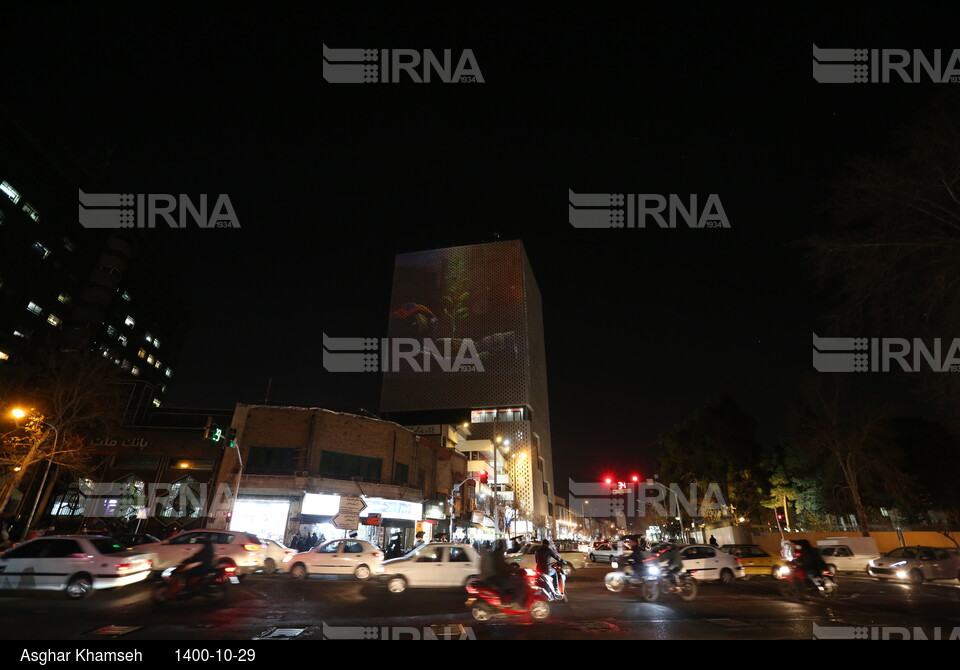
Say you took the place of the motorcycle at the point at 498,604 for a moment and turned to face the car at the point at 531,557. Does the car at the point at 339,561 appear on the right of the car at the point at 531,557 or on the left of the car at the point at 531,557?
left

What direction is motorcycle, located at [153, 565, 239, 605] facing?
to the viewer's left

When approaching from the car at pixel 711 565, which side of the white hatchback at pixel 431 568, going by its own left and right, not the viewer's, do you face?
back

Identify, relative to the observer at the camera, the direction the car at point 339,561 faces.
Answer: facing to the left of the viewer

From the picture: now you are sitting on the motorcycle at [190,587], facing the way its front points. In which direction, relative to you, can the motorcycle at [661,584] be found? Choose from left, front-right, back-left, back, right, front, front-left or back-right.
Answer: back

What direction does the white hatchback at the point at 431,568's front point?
to the viewer's left

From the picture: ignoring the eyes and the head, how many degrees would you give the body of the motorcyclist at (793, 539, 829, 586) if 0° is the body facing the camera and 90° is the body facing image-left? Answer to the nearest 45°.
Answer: approximately 90°

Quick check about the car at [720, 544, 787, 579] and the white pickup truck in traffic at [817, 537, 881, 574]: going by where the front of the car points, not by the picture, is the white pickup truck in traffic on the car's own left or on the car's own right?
on the car's own left

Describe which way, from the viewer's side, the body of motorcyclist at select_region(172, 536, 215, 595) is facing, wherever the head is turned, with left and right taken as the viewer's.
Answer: facing to the left of the viewer

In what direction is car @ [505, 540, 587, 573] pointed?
to the viewer's left
